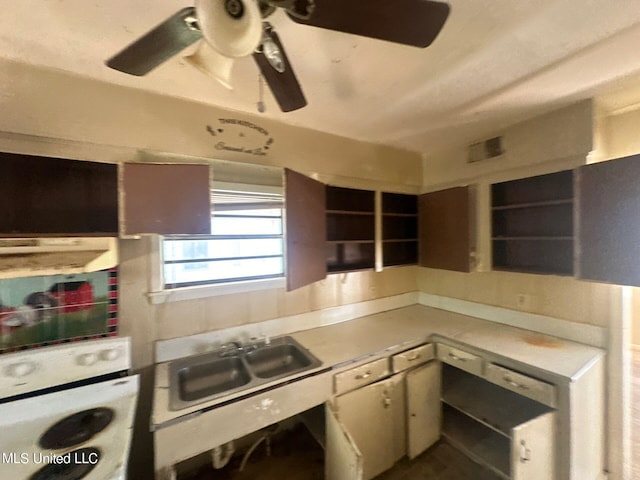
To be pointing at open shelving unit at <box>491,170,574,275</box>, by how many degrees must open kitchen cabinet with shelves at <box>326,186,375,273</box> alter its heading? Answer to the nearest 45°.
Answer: approximately 45° to its left

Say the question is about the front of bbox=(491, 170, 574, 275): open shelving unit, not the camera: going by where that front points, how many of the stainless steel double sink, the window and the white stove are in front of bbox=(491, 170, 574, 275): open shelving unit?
3

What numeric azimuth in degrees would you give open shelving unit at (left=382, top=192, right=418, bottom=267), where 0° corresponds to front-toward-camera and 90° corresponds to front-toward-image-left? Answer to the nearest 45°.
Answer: approximately 315°

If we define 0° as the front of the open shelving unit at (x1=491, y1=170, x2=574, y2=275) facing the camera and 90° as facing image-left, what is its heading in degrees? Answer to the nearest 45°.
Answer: approximately 45°

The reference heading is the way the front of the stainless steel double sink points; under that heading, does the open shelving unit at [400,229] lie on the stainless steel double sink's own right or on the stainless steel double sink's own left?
on the stainless steel double sink's own left

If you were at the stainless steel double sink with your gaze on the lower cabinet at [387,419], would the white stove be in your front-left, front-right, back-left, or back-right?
back-right

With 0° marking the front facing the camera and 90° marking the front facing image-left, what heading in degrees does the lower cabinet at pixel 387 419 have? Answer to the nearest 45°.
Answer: approximately 315°

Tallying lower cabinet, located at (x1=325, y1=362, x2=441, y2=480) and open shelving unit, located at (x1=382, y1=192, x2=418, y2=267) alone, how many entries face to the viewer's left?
0

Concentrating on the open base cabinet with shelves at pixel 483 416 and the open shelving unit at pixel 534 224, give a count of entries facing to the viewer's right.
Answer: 0

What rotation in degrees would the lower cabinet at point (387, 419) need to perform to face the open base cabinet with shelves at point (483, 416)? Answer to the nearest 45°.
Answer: approximately 90° to its left
